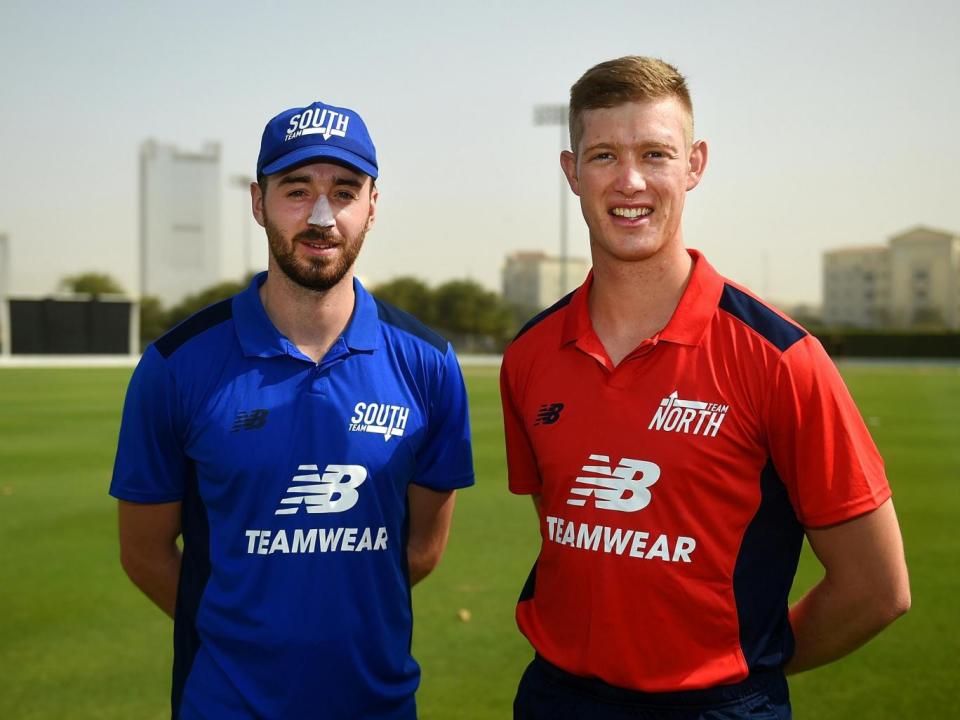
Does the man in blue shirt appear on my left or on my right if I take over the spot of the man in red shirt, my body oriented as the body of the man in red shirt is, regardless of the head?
on my right

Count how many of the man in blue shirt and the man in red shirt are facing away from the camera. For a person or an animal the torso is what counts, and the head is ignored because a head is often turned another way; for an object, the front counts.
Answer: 0

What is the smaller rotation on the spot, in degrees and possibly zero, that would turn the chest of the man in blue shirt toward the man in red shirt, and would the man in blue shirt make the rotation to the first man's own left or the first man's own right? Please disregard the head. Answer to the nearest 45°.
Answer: approximately 45° to the first man's own left

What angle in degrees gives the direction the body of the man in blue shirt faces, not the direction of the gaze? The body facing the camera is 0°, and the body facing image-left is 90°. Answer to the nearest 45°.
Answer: approximately 0°

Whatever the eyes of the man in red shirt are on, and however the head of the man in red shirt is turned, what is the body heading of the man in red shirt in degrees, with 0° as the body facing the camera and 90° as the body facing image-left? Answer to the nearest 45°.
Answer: approximately 45°
